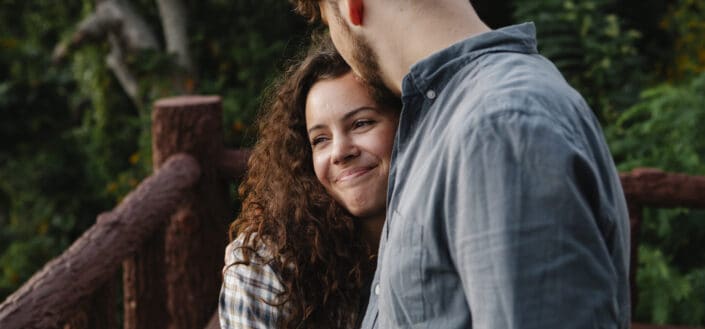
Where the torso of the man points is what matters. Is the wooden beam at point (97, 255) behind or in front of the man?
in front

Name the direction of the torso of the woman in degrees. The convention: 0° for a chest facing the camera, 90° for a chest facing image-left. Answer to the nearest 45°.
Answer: approximately 315°

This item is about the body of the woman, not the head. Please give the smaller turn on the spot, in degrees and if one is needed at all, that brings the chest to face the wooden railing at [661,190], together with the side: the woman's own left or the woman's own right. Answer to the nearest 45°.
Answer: approximately 90° to the woman's own left

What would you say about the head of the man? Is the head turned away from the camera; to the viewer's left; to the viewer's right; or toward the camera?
to the viewer's left

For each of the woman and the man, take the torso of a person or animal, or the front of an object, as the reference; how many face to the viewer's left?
1

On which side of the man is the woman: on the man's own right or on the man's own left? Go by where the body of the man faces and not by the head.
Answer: on the man's own right

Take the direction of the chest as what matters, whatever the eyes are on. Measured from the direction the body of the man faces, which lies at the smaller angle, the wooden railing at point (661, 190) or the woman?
the woman

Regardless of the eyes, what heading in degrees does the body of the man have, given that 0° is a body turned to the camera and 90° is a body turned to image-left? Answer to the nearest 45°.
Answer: approximately 90°

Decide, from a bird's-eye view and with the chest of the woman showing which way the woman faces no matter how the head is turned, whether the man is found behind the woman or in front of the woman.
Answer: in front
